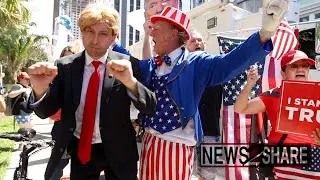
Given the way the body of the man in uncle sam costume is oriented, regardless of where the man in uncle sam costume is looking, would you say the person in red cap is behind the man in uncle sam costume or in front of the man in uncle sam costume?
behind

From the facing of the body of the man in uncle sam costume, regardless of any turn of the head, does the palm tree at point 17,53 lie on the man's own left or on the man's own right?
on the man's own right

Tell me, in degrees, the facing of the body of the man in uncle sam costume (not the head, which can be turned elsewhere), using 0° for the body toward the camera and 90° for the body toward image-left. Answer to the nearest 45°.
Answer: approximately 45°

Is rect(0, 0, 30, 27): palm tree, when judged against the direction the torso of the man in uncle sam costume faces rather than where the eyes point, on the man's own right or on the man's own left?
on the man's own right
